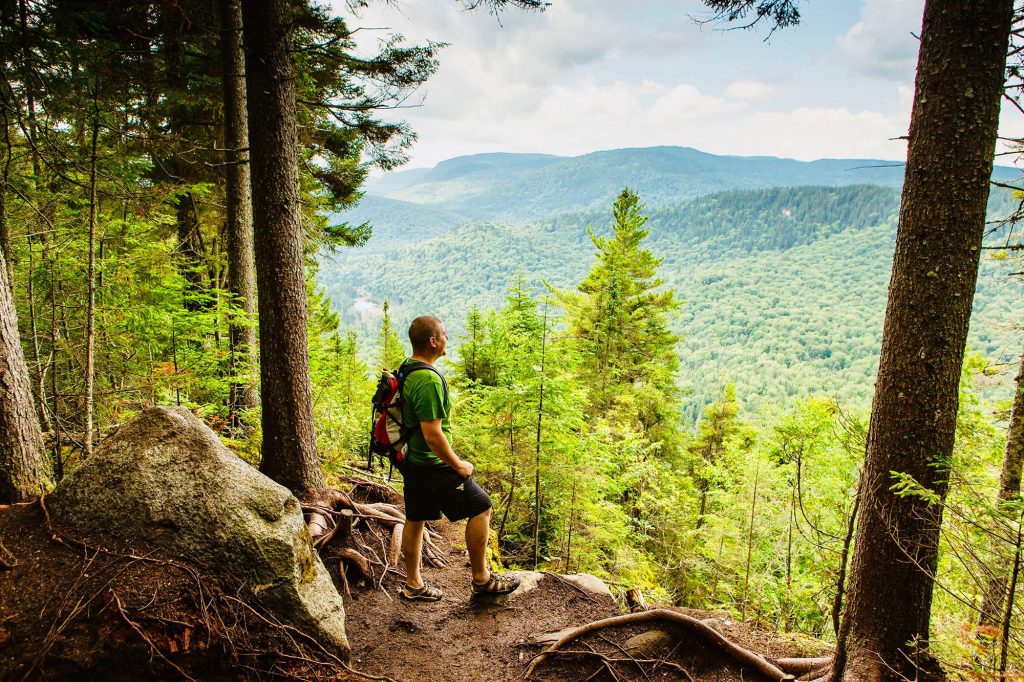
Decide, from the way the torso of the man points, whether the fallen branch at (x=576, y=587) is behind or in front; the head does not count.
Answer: in front

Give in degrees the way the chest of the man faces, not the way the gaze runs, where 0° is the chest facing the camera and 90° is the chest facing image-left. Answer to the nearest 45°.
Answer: approximately 270°

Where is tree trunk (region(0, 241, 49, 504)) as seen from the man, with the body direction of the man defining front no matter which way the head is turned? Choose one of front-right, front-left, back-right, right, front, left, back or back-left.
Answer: back

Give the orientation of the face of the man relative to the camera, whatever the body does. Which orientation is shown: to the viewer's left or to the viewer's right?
to the viewer's right

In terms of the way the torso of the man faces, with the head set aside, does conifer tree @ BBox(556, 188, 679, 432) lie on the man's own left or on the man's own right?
on the man's own left

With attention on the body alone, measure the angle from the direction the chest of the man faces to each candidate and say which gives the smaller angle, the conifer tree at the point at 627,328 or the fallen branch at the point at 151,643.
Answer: the conifer tree

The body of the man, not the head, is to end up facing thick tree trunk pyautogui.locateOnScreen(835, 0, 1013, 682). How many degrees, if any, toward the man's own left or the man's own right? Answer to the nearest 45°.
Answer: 0° — they already face it

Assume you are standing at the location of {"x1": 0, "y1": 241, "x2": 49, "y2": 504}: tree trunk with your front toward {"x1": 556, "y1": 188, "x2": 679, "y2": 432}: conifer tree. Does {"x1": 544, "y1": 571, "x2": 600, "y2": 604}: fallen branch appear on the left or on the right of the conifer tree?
right
